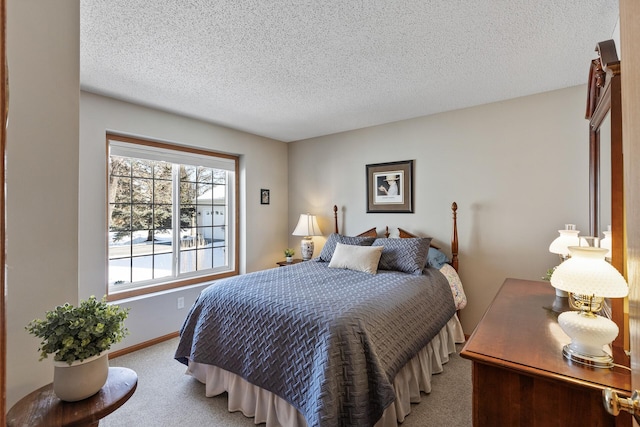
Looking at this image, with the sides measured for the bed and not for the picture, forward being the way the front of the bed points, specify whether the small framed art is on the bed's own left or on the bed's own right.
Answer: on the bed's own right

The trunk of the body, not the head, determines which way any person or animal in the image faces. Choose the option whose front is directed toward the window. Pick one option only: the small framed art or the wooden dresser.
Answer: the wooden dresser

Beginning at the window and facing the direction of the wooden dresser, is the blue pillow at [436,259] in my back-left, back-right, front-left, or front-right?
front-left

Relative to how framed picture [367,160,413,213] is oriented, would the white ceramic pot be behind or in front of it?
in front

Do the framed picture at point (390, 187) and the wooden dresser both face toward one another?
no

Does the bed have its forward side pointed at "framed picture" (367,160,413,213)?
no

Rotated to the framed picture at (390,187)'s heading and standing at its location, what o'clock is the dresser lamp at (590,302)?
The dresser lamp is roughly at 10 o'clock from the framed picture.

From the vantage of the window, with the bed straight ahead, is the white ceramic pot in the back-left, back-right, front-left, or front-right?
front-right

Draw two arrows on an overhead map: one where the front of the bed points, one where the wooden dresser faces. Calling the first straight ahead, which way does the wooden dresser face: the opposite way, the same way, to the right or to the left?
to the right

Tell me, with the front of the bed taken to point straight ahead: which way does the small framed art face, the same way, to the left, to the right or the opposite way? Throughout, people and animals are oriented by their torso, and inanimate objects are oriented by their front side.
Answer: to the left

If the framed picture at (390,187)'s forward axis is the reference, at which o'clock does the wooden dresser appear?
The wooden dresser is roughly at 10 o'clock from the framed picture.

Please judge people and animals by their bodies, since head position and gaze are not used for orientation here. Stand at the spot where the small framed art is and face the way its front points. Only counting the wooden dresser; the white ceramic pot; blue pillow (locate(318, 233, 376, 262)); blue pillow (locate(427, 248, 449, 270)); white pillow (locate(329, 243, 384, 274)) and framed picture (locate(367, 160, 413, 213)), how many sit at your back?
0

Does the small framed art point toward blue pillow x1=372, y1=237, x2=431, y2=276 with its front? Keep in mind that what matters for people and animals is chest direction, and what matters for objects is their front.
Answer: yes

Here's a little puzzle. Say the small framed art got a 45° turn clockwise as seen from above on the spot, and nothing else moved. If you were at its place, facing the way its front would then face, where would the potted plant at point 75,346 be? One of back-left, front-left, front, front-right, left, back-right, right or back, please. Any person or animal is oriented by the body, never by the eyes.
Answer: front

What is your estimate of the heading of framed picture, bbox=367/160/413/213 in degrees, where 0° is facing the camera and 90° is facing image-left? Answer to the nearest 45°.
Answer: approximately 45°

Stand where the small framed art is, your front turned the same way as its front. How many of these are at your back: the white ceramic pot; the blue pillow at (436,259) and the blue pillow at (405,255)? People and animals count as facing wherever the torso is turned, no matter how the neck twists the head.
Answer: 0

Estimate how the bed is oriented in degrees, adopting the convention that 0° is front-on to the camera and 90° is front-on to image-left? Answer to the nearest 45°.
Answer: approximately 45°

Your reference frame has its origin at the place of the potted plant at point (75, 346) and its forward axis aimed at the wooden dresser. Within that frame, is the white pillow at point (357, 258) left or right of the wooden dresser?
left

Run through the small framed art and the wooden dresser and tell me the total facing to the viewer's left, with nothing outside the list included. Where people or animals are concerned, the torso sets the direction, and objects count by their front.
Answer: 1

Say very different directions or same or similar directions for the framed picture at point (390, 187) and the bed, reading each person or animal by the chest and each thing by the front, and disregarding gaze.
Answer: same or similar directions

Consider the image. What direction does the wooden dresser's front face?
to the viewer's left

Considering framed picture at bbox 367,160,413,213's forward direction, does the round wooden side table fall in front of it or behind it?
in front

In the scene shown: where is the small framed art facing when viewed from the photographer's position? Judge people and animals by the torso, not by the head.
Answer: facing the viewer and to the right of the viewer
